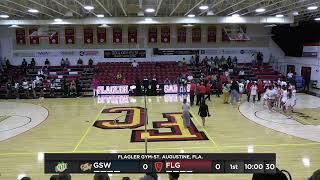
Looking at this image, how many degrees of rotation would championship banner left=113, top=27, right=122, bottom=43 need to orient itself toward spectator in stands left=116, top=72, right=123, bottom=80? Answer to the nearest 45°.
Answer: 0° — it already faces them

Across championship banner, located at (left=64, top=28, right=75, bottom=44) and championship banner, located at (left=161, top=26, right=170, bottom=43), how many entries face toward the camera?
2

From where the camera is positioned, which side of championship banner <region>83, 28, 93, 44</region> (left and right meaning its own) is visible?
front

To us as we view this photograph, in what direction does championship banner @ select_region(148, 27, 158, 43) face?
facing the viewer

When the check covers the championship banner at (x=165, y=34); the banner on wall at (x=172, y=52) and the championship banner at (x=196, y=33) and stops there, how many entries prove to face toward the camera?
3

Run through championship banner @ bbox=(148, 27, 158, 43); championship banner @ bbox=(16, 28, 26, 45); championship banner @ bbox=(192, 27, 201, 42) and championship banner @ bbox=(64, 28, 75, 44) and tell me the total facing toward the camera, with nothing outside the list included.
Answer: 4

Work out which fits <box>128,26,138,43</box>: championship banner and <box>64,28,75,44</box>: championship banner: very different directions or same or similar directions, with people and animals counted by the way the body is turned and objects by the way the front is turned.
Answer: same or similar directions

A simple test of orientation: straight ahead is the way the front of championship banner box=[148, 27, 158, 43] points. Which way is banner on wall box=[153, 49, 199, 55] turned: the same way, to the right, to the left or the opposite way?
the same way

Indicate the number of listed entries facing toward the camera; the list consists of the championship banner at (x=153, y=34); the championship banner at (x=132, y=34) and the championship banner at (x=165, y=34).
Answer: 3

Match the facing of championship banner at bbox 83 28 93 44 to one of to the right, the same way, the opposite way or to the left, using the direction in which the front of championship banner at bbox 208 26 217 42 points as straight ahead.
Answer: the same way

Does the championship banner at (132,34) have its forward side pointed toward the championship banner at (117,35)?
no

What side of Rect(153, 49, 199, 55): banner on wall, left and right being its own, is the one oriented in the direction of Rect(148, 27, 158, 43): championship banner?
right

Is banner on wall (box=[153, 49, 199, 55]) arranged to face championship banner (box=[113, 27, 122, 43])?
no

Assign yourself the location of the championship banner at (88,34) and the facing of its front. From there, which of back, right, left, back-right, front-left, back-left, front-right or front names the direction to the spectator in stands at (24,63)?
right

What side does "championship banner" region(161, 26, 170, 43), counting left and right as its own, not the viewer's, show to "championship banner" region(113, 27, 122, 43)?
right

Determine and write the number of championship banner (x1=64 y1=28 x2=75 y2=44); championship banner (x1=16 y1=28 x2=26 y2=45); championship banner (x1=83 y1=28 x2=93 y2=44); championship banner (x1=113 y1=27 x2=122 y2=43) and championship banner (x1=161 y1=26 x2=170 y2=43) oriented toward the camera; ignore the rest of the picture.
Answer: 5

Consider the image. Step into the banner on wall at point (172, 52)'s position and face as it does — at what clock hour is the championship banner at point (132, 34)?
The championship banner is roughly at 3 o'clock from the banner on wall.

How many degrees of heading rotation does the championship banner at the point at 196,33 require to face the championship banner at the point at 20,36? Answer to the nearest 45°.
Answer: approximately 90° to its right

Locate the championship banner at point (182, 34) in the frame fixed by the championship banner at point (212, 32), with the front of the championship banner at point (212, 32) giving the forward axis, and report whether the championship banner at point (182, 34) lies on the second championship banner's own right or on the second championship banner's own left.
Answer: on the second championship banner's own right

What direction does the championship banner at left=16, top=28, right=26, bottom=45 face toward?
toward the camera

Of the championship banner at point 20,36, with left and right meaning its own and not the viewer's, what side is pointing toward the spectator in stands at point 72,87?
front
